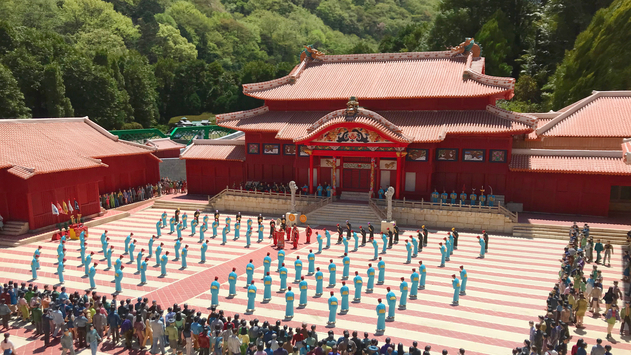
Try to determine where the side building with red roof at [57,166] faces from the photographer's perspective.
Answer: facing the viewer and to the right of the viewer

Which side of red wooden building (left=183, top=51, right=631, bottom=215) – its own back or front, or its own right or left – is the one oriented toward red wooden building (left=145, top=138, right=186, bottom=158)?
right

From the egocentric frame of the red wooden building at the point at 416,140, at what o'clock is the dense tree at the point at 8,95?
The dense tree is roughly at 3 o'clock from the red wooden building.

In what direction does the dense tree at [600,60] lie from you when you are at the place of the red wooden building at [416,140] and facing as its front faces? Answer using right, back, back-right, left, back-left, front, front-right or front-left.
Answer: back-left

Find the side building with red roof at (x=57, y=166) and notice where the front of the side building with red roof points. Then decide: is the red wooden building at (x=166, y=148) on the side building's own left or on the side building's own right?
on the side building's own left

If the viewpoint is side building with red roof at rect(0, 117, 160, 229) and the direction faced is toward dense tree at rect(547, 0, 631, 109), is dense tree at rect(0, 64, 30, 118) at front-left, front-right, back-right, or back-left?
back-left

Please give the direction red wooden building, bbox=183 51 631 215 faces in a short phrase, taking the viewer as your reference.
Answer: facing the viewer

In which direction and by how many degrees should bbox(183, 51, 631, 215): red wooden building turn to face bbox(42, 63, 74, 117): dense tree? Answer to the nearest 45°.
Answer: approximately 90° to its right

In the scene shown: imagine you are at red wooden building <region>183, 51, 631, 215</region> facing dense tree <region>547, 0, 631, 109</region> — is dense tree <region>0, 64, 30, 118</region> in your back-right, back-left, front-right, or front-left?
back-left

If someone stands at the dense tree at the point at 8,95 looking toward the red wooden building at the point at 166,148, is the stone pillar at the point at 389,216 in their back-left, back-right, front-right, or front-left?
front-right

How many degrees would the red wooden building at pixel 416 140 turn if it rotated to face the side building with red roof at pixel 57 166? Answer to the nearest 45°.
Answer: approximately 90° to its right

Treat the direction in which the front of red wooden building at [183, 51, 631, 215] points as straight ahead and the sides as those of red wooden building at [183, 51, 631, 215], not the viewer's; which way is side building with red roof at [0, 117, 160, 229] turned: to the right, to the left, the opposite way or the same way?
to the left

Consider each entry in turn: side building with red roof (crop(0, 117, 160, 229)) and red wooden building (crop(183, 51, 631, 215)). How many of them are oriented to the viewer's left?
0

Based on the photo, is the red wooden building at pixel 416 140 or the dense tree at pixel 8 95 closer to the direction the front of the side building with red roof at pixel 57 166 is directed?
the red wooden building
